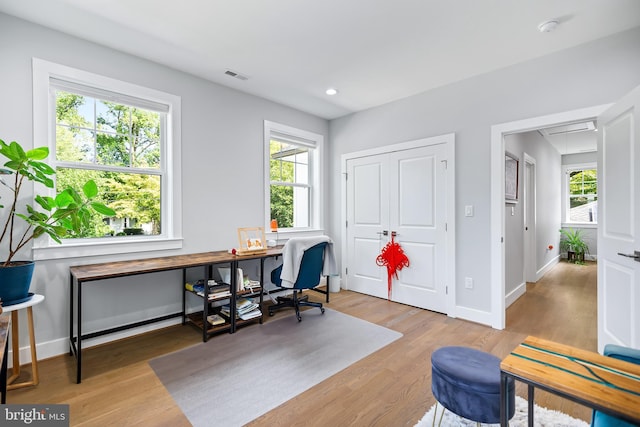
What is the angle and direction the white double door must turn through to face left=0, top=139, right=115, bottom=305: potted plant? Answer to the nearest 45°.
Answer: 0° — it already faces it

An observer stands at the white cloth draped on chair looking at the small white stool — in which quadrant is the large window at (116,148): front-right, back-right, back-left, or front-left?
front-right

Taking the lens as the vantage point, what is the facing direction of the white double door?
facing the viewer and to the left of the viewer

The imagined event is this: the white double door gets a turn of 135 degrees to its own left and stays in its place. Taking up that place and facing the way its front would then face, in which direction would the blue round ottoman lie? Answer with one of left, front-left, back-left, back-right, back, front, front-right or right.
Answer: right

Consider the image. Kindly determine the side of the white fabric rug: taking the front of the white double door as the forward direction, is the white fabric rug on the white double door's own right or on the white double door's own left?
on the white double door's own left

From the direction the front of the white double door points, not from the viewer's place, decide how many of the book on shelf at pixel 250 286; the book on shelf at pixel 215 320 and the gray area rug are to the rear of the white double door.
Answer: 0

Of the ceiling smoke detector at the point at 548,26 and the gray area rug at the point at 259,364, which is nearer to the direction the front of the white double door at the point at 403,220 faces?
the gray area rug

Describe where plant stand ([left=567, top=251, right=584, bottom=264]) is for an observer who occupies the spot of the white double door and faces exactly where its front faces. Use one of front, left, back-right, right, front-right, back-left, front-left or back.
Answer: back

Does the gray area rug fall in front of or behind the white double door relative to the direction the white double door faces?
in front

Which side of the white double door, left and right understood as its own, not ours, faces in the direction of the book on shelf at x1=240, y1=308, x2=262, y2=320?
front

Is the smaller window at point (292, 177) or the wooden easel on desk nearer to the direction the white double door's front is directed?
the wooden easel on desk

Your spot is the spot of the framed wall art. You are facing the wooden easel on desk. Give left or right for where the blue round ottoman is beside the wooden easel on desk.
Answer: left

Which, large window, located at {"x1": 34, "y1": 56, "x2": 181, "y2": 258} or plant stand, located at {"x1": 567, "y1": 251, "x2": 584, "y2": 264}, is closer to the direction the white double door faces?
the large window

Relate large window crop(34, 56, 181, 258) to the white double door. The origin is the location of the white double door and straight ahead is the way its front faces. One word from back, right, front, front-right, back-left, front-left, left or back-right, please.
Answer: front

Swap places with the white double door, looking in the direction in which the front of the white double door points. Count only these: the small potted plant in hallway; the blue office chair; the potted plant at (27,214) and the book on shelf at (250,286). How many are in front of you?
3

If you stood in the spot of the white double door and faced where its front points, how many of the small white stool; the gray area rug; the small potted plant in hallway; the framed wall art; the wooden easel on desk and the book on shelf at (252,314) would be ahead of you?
4

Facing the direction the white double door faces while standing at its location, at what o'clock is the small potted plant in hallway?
The small potted plant in hallway is roughly at 6 o'clock from the white double door.
